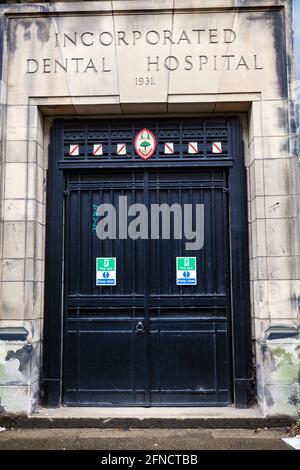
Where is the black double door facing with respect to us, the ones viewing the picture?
facing the viewer

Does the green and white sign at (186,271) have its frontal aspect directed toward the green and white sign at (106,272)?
no

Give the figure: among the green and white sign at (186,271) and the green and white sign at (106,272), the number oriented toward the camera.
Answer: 2

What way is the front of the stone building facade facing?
toward the camera

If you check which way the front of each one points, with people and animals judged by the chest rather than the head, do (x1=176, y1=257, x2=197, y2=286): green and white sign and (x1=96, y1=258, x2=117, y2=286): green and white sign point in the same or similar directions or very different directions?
same or similar directions

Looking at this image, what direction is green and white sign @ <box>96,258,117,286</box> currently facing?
toward the camera
